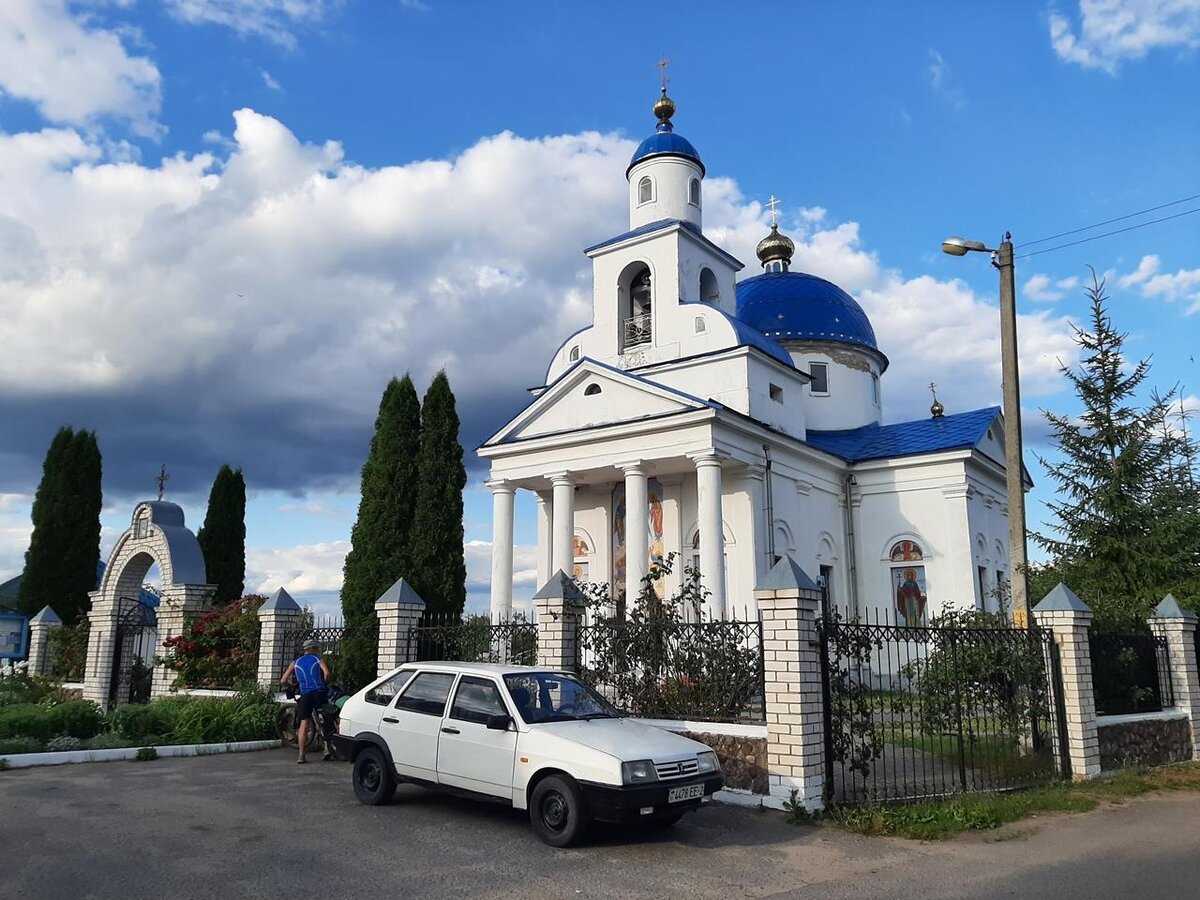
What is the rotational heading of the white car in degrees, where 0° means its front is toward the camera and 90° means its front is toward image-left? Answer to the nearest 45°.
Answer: approximately 315°

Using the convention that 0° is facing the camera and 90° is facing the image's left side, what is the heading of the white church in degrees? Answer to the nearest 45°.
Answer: approximately 45°

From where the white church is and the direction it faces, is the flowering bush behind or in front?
in front

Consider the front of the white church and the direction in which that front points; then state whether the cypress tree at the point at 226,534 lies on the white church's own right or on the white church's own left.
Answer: on the white church's own right

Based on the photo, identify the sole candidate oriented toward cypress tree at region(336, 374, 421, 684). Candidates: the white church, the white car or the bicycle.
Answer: the white church

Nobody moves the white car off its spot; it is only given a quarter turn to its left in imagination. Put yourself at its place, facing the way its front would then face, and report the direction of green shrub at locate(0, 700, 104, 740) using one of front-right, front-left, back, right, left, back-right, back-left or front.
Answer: left

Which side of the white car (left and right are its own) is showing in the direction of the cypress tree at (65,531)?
back

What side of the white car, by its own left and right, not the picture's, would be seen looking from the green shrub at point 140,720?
back

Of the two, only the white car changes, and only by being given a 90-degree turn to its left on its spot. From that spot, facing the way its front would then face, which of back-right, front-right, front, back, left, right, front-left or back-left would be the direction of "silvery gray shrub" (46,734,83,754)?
left

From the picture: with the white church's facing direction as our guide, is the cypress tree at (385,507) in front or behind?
in front

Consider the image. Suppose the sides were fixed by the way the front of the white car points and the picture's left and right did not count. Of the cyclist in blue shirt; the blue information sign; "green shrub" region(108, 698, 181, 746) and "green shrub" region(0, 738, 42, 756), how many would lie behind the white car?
4
